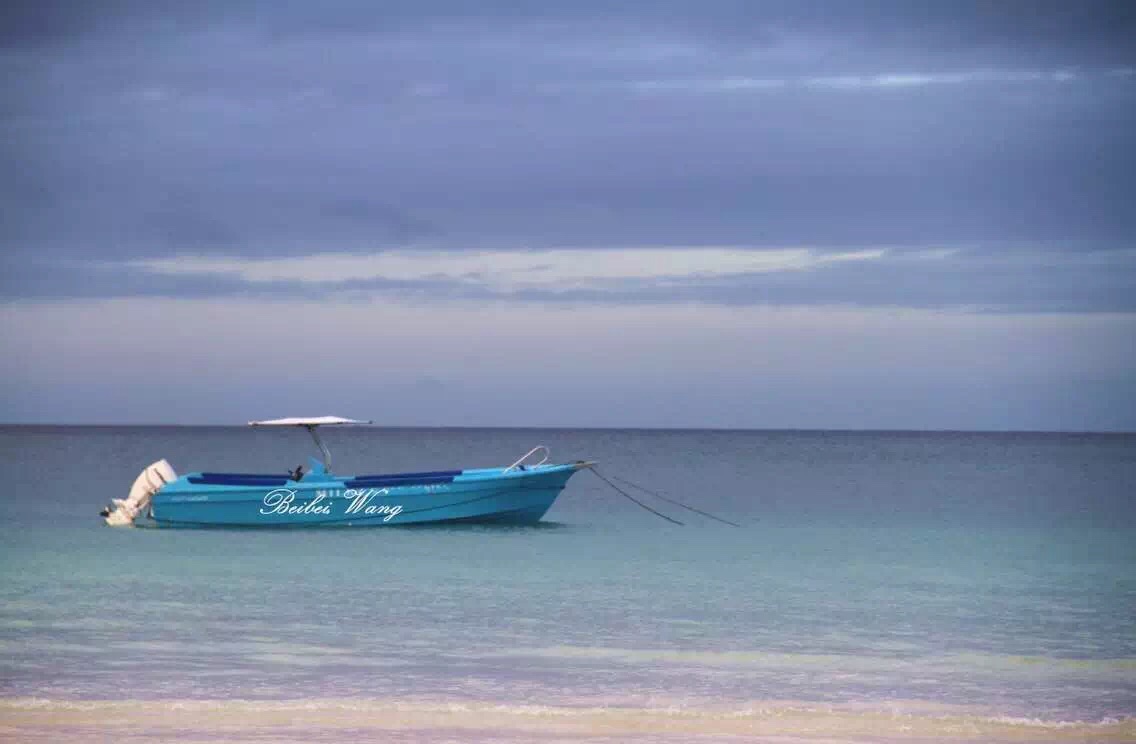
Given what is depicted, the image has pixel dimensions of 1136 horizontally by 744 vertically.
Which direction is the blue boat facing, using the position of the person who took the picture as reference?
facing to the right of the viewer
